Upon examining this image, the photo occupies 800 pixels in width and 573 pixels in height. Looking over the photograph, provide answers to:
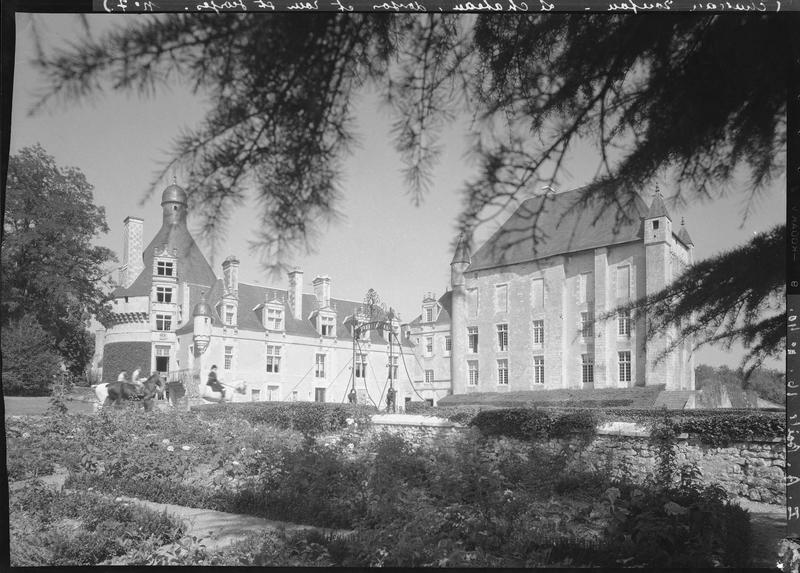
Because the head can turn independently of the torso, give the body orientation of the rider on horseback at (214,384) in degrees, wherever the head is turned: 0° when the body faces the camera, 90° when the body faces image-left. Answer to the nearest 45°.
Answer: approximately 270°

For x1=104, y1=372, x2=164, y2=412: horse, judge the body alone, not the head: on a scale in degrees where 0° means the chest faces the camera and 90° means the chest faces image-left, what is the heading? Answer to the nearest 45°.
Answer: approximately 270°

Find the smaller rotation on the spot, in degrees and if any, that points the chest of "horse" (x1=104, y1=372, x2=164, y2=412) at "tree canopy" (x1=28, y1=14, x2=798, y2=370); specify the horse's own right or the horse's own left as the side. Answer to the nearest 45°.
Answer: approximately 45° to the horse's own right

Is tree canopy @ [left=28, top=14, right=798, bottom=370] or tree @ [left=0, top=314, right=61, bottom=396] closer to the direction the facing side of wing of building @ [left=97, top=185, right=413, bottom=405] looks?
the tree canopy

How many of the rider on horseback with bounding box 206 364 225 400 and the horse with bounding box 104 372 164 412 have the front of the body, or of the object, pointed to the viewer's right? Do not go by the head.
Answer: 2

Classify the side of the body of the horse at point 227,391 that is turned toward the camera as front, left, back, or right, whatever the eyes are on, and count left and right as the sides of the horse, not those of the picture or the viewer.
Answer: right

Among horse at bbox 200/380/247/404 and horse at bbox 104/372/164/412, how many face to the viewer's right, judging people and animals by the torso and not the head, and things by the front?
2
